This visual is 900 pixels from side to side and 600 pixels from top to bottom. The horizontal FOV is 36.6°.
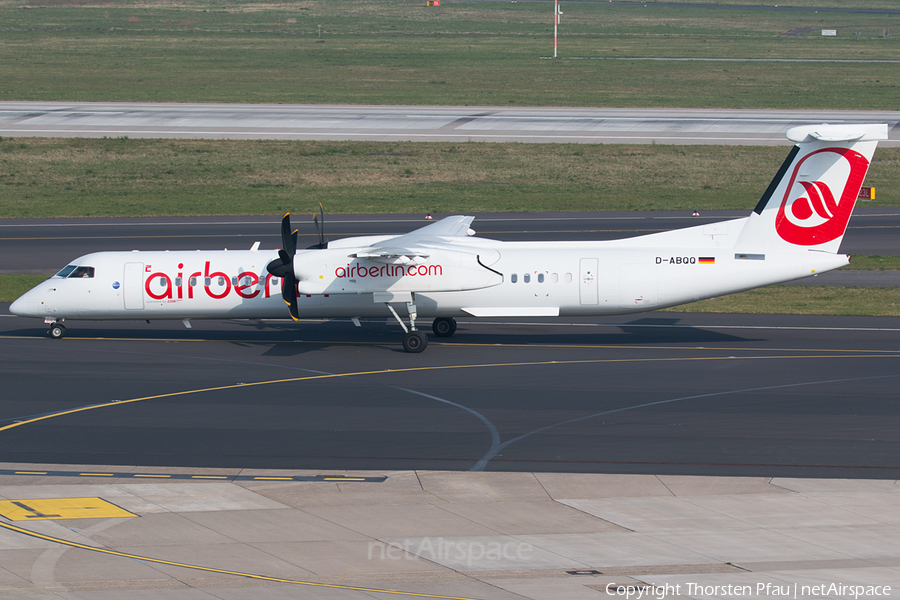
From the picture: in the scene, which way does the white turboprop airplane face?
to the viewer's left
